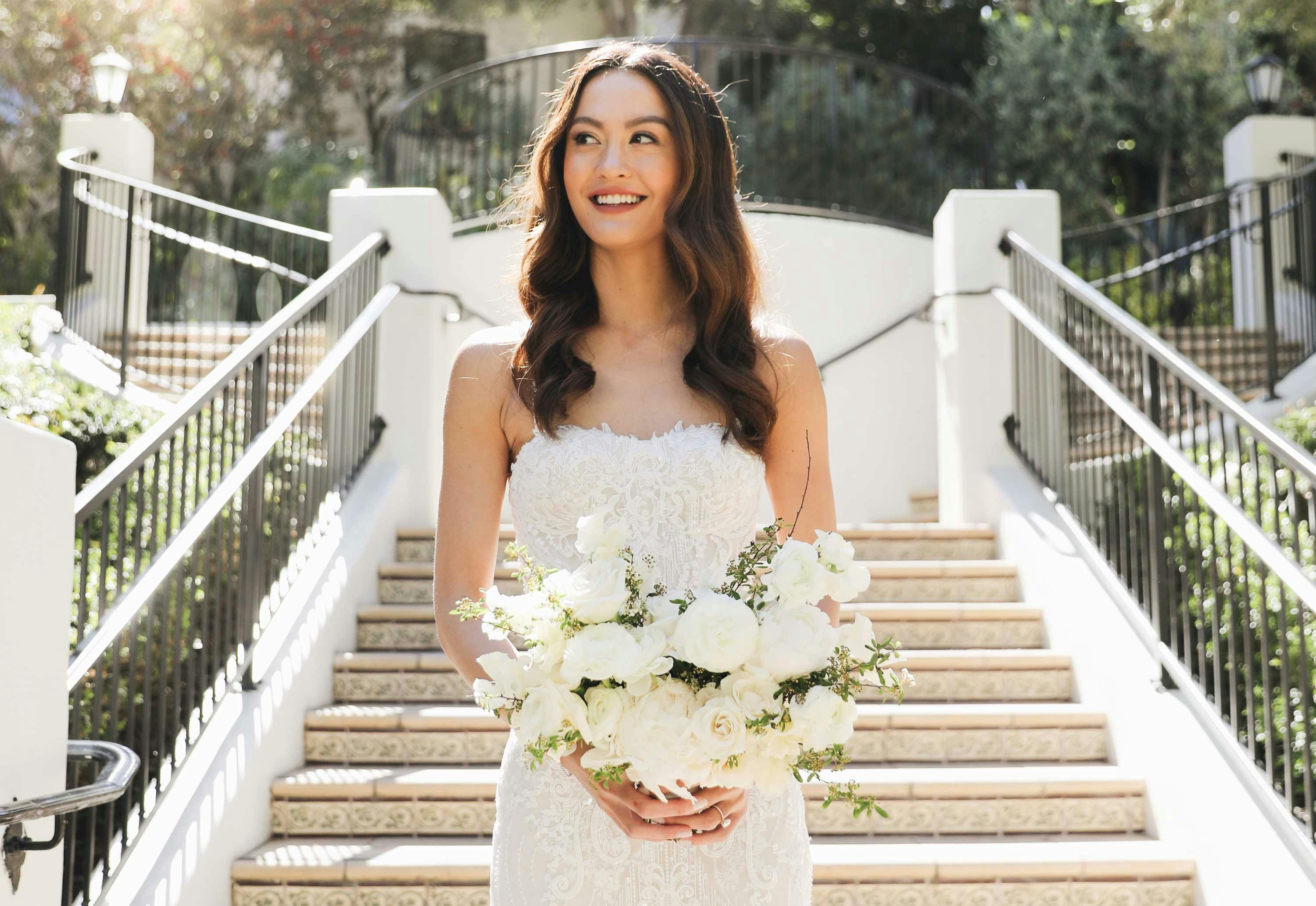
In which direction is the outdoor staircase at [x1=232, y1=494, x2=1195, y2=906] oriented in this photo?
toward the camera

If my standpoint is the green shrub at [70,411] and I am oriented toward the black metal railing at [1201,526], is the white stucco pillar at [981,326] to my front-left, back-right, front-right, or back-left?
front-left

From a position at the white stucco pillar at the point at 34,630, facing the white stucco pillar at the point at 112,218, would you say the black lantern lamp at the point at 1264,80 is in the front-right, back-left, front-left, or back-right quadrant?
front-right

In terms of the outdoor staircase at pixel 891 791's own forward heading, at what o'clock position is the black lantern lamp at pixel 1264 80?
The black lantern lamp is roughly at 7 o'clock from the outdoor staircase.

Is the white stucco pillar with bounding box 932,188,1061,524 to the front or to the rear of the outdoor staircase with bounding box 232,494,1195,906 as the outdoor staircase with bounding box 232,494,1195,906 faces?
to the rear

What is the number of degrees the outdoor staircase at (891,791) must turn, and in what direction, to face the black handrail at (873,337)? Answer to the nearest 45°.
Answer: approximately 180°

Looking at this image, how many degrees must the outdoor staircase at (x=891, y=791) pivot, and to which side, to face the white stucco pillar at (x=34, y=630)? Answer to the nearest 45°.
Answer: approximately 45° to its right

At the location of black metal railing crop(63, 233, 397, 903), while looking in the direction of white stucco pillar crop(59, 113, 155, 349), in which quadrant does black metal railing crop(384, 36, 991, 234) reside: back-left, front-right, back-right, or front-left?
front-right

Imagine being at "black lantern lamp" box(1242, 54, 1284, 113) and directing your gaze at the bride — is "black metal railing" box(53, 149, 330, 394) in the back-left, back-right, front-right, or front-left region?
front-right

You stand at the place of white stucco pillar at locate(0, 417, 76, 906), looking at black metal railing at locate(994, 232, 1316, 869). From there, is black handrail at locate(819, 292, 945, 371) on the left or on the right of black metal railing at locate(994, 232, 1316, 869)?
left

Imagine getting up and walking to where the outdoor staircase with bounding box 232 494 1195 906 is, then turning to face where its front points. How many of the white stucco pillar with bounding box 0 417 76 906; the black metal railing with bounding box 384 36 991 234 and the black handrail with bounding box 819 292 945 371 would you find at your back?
2

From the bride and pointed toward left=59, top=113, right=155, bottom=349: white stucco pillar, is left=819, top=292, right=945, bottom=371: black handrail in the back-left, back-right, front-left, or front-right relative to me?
front-right

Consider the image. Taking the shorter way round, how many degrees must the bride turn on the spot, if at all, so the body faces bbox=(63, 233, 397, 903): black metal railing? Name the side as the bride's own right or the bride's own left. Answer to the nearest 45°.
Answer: approximately 135° to the bride's own right

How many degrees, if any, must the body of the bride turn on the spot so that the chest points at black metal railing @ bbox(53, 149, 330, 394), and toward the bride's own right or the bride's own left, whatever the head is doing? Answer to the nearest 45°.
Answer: approximately 135° to the bride's own right

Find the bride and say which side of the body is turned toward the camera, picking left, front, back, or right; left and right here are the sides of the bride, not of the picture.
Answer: front
